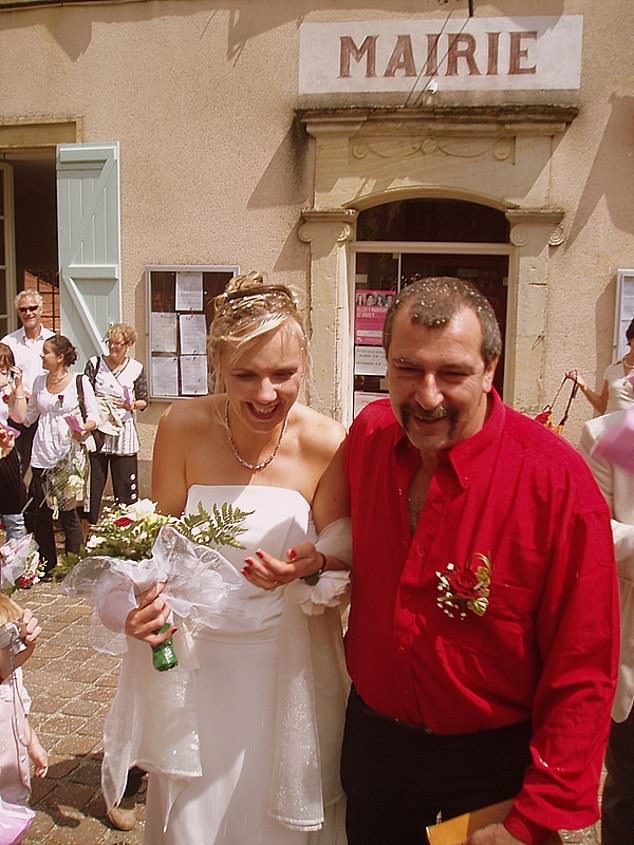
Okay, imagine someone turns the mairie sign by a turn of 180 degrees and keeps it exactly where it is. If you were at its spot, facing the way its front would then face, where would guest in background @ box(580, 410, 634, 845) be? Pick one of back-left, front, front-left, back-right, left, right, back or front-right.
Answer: back

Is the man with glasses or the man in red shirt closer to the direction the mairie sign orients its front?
the man in red shirt

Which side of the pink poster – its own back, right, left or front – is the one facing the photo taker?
front

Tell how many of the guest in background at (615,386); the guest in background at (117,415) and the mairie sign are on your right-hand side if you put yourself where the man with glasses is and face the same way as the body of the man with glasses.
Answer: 0

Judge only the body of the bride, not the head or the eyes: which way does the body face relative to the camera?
toward the camera

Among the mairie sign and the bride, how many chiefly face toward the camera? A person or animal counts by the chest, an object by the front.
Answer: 2

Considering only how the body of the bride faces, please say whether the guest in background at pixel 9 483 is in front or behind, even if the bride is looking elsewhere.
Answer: behind

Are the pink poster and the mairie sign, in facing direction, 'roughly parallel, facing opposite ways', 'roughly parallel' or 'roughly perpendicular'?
roughly parallel

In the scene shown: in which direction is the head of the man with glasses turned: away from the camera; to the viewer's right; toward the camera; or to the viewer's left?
toward the camera

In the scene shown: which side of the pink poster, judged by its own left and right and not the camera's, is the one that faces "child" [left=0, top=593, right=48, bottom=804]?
front

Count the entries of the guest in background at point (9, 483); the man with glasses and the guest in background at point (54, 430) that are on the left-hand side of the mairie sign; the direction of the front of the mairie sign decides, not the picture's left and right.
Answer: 0

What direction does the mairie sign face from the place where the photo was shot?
facing the viewer

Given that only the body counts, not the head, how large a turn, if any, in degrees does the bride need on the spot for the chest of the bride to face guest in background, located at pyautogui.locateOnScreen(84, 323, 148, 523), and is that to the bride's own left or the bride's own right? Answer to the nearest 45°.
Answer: approximately 180°

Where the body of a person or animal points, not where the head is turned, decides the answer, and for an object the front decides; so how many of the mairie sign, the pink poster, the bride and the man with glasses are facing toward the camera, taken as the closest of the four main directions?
4

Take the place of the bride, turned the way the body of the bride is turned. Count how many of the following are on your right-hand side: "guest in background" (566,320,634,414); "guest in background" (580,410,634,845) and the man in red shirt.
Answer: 0

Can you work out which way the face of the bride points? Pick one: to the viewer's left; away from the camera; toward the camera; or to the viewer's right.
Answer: toward the camera

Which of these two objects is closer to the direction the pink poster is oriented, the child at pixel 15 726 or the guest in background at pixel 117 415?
the child
